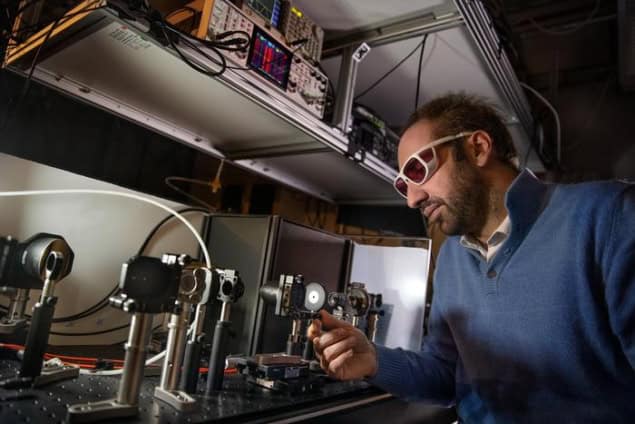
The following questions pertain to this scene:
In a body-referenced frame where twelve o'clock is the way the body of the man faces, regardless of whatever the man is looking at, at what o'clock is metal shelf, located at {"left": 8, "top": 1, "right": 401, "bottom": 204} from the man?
The metal shelf is roughly at 1 o'clock from the man.

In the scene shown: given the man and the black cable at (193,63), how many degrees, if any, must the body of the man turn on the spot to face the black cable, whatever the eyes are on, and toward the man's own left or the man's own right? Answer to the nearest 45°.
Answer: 0° — they already face it

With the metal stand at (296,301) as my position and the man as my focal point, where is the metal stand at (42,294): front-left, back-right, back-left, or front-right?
back-right

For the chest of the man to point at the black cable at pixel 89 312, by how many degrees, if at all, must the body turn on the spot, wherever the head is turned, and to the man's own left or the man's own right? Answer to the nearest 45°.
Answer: approximately 45° to the man's own right

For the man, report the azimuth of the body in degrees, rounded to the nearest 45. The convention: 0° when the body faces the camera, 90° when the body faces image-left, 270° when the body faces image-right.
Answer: approximately 45°
